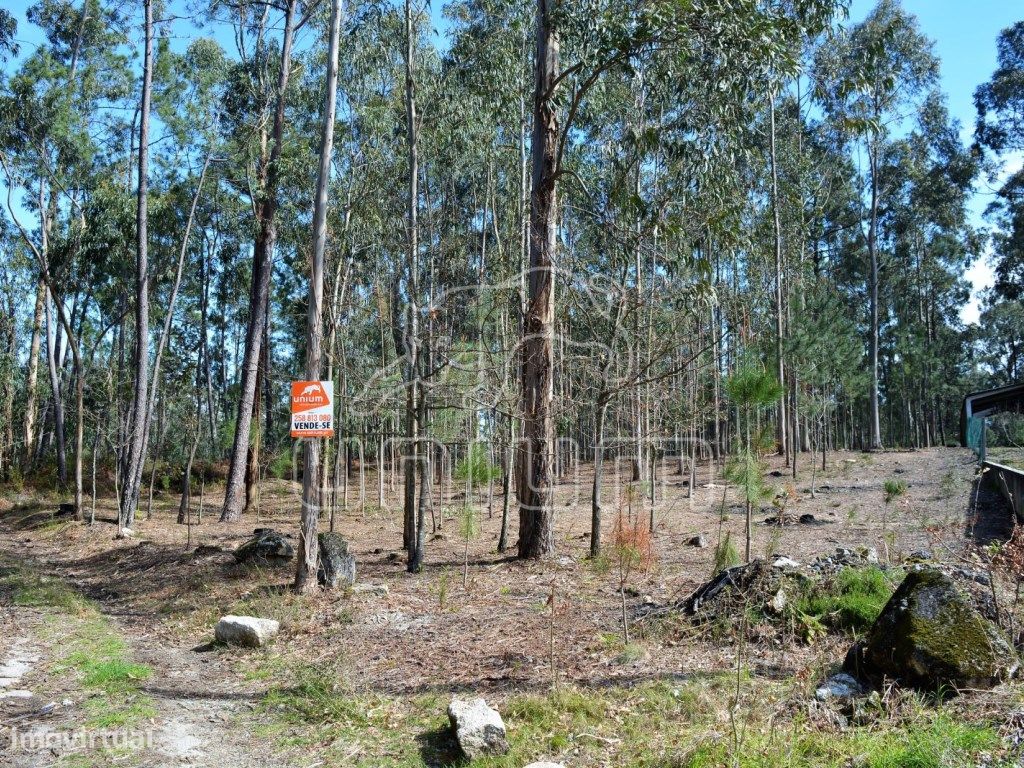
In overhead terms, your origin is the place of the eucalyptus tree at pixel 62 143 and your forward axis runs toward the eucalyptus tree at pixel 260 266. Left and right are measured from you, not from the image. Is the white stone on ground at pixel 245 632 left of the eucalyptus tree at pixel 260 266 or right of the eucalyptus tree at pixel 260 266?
right

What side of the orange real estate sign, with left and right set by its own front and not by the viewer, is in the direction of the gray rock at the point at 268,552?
back

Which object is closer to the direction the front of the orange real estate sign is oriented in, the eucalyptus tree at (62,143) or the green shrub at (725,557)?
the green shrub

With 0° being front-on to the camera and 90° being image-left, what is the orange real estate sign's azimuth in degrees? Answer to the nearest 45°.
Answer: approximately 0°

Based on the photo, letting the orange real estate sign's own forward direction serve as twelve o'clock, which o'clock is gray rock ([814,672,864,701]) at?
The gray rock is roughly at 11 o'clock from the orange real estate sign.

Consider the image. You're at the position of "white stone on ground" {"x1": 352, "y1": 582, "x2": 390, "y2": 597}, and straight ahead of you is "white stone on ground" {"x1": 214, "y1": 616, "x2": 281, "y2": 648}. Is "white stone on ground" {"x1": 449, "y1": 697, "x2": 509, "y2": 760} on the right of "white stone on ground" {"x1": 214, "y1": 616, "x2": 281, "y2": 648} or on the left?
left

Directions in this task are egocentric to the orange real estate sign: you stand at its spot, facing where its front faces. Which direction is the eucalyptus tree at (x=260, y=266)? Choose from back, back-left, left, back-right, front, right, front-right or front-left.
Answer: back

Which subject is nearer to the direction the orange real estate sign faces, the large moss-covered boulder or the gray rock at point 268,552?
the large moss-covered boulder

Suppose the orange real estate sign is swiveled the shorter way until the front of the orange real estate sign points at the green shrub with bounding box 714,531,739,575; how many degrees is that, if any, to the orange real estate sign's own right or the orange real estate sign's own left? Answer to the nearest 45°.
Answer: approximately 90° to the orange real estate sign's own left
